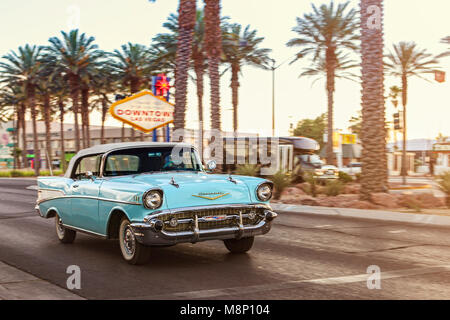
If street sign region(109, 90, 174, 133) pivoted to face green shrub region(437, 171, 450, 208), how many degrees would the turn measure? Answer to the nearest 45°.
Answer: approximately 45° to its left

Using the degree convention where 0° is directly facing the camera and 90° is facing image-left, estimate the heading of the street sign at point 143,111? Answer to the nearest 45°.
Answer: approximately 0°

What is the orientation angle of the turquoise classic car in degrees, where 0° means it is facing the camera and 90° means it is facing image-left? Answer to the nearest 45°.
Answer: approximately 315°

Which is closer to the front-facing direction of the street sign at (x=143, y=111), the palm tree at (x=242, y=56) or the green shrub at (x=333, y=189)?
the green shrub

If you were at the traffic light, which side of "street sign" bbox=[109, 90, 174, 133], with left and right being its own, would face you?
left

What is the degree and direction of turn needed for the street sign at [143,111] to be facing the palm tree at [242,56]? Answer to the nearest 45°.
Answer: approximately 135° to its left

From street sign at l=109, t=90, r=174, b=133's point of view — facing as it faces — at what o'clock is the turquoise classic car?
The turquoise classic car is roughly at 12 o'clock from the street sign.

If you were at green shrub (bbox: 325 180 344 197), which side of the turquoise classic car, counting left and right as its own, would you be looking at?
left

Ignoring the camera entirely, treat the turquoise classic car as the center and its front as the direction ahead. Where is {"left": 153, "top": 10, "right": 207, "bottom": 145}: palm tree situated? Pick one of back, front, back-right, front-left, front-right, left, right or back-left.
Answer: back-left

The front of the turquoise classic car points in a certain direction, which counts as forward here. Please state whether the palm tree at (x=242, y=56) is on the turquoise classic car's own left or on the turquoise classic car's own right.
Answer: on the turquoise classic car's own left
